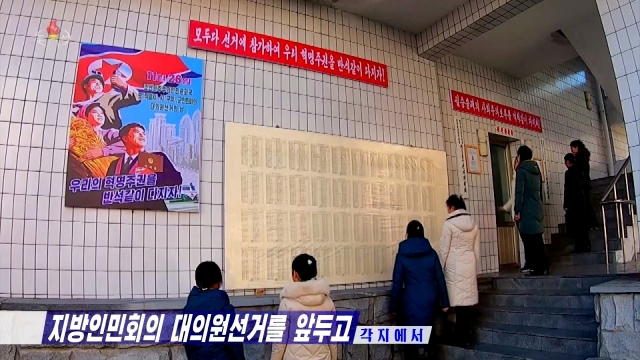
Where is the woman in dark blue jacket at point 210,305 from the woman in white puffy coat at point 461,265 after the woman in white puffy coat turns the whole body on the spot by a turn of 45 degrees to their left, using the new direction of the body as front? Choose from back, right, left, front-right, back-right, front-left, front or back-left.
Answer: front-left

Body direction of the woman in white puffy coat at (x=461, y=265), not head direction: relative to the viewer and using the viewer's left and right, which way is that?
facing away from the viewer and to the left of the viewer

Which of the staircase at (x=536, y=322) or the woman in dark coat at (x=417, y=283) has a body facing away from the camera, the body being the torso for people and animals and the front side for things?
the woman in dark coat

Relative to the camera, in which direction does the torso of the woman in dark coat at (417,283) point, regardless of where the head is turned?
away from the camera

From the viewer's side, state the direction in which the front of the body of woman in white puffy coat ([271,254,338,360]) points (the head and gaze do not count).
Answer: away from the camera

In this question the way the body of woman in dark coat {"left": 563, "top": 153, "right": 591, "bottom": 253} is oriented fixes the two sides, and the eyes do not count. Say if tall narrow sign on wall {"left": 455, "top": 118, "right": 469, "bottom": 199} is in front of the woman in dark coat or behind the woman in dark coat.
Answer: in front

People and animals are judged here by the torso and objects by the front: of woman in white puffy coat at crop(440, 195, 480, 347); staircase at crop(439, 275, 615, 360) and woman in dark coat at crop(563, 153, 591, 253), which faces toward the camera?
the staircase

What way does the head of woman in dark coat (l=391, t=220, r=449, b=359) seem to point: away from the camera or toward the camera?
away from the camera

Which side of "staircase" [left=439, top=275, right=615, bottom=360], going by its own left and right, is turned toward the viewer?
front

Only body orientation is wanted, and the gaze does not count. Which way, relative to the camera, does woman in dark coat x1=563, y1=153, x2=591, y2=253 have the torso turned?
to the viewer's left

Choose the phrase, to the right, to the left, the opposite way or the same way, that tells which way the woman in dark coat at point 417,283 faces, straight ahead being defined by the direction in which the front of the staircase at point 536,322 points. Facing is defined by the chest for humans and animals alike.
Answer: the opposite way

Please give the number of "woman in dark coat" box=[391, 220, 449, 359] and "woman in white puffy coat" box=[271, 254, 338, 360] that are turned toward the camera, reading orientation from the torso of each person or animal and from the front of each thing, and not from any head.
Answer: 0
